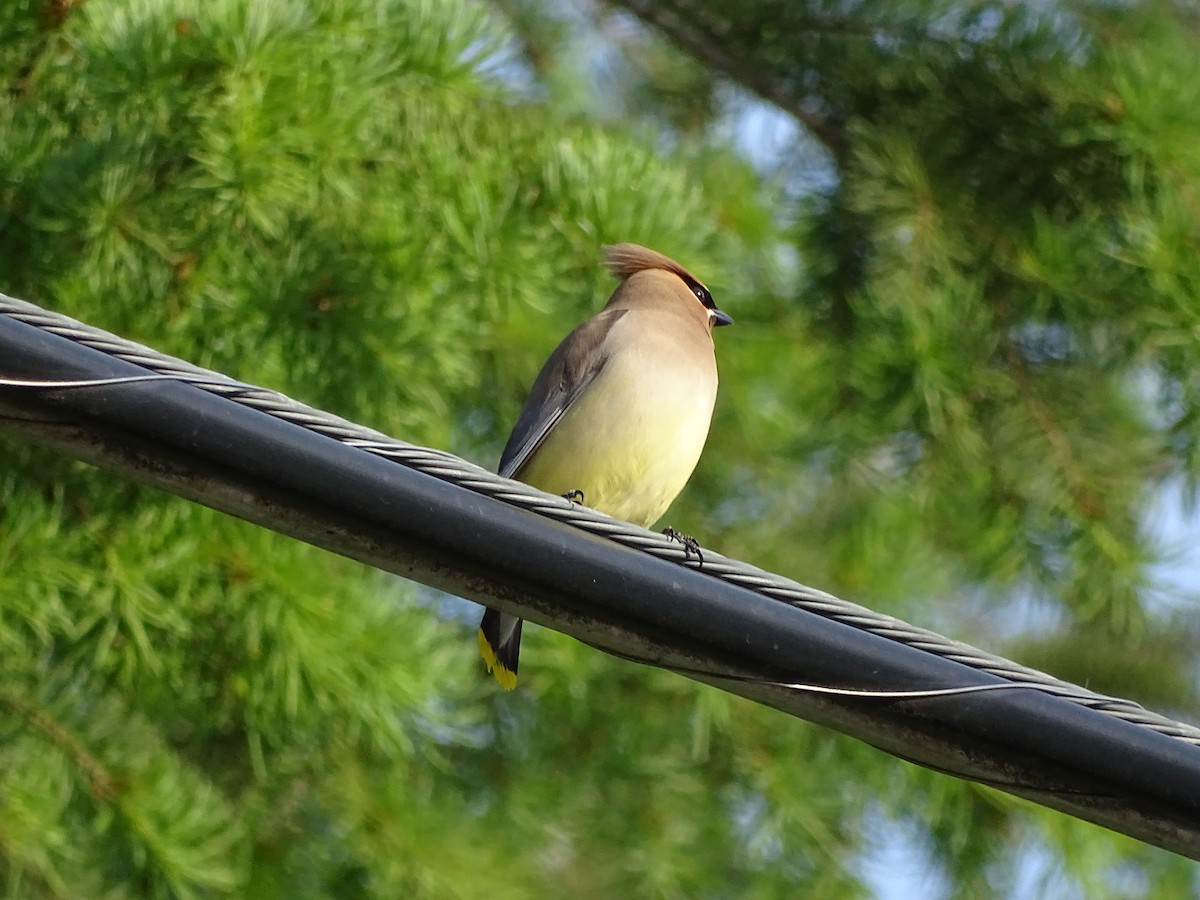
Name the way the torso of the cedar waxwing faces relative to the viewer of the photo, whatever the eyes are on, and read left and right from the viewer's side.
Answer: facing the viewer and to the right of the viewer
